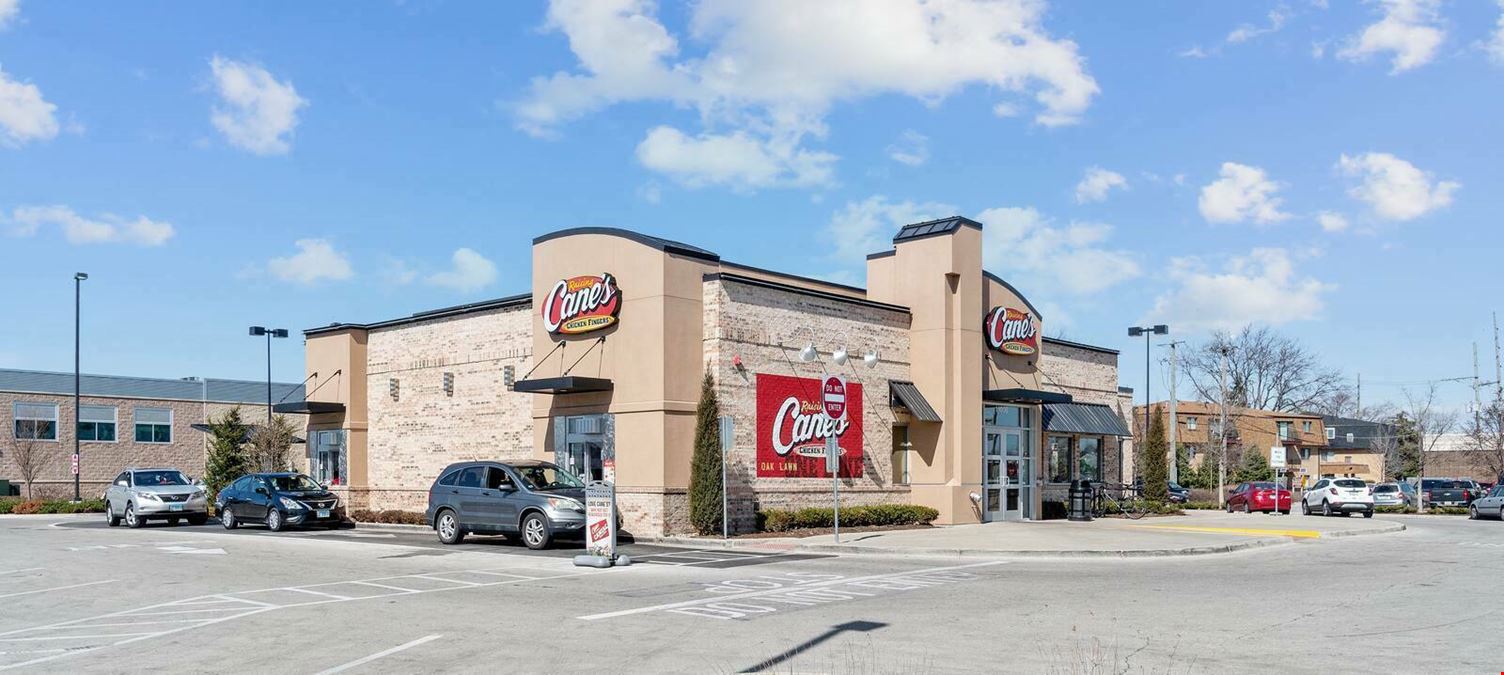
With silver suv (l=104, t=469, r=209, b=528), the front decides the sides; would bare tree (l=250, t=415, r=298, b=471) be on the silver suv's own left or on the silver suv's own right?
on the silver suv's own left

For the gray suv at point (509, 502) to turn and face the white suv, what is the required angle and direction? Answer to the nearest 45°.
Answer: approximately 90° to its left
